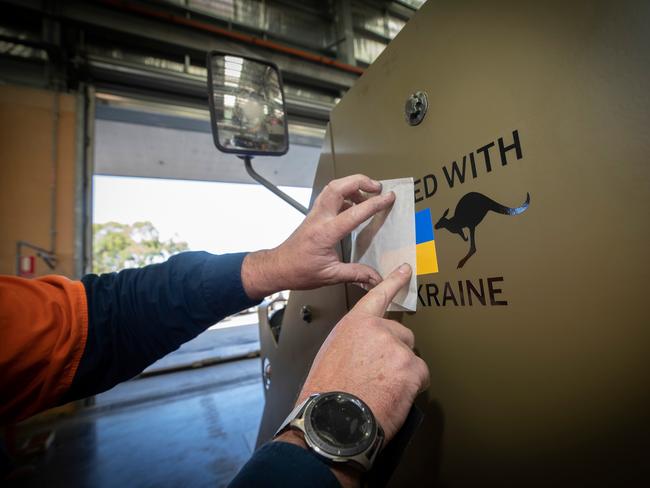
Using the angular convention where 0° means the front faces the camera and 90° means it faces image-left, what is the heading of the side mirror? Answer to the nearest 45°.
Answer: approximately 0°
